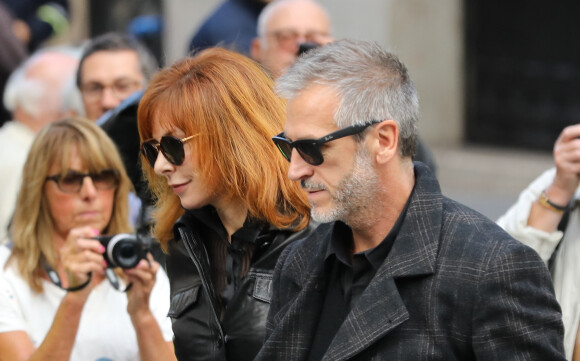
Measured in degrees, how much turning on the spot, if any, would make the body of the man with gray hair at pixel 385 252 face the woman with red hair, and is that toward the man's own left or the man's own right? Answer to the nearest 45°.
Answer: approximately 90° to the man's own right

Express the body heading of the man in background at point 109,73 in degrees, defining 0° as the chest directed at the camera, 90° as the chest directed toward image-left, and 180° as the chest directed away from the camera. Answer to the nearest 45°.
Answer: approximately 45°

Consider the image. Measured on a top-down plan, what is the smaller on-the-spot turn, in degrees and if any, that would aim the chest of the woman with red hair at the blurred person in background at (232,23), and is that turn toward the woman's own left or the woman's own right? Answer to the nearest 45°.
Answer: approximately 135° to the woman's own right

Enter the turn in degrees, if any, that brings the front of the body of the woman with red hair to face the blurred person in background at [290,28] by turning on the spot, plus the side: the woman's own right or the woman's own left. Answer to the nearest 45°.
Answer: approximately 135° to the woman's own right

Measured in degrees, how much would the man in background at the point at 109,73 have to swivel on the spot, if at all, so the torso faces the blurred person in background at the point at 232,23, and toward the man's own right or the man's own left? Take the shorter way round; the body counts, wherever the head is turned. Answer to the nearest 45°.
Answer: approximately 180°

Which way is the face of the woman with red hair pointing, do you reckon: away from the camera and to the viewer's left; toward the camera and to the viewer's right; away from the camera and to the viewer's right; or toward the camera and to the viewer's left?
toward the camera and to the viewer's left

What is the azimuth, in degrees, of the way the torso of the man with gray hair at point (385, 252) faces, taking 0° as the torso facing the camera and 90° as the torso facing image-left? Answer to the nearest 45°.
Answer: approximately 45°
